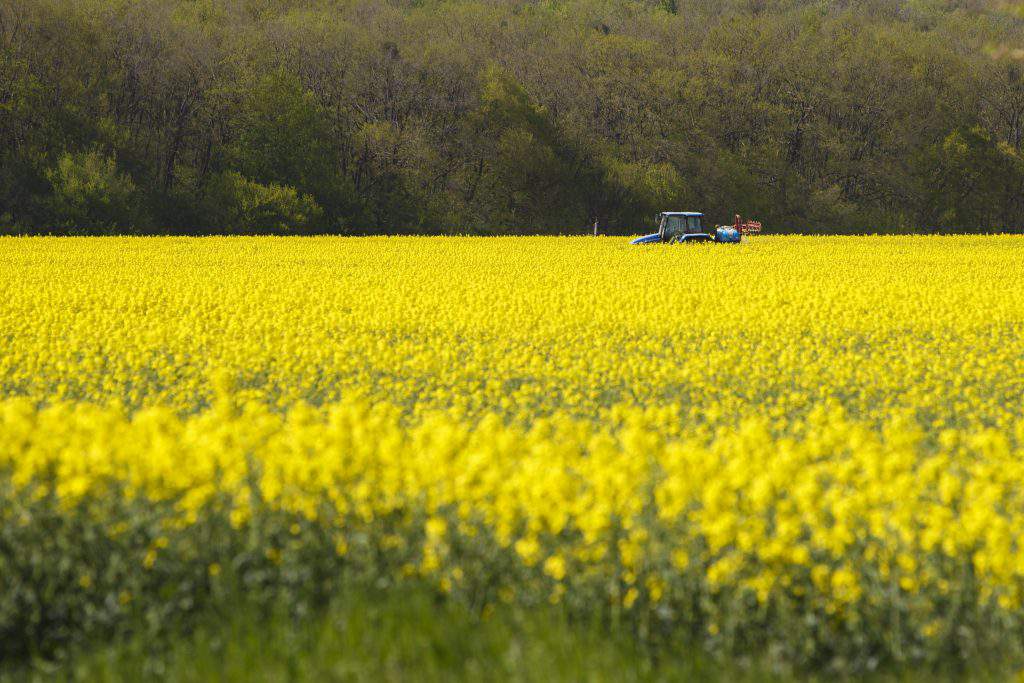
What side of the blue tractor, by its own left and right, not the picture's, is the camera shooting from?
left

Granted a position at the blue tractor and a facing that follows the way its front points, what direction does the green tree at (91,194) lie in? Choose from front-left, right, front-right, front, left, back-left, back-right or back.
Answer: front
